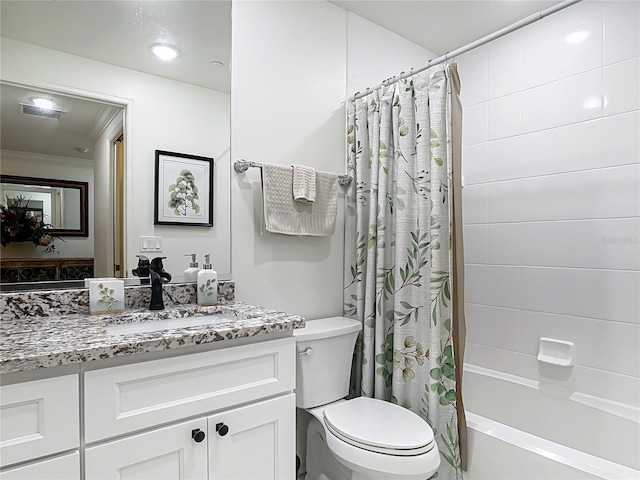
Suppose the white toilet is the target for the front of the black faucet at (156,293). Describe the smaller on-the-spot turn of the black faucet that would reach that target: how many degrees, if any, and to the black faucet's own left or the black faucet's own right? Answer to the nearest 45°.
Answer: approximately 45° to the black faucet's own left

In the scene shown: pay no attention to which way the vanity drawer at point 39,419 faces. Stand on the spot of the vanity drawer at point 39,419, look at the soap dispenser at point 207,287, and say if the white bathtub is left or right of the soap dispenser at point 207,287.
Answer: right

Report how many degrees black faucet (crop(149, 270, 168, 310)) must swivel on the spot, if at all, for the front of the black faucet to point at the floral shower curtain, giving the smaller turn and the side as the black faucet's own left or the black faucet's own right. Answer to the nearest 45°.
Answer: approximately 45° to the black faucet's own left

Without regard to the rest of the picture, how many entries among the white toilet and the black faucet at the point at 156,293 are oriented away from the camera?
0

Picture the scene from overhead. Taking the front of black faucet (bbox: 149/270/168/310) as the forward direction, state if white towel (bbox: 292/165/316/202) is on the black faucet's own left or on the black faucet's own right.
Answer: on the black faucet's own left

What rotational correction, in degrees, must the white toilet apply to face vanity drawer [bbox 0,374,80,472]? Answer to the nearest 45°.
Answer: approximately 90° to its right

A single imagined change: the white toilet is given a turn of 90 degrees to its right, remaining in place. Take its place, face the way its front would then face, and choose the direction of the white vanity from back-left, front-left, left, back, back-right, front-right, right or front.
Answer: front
